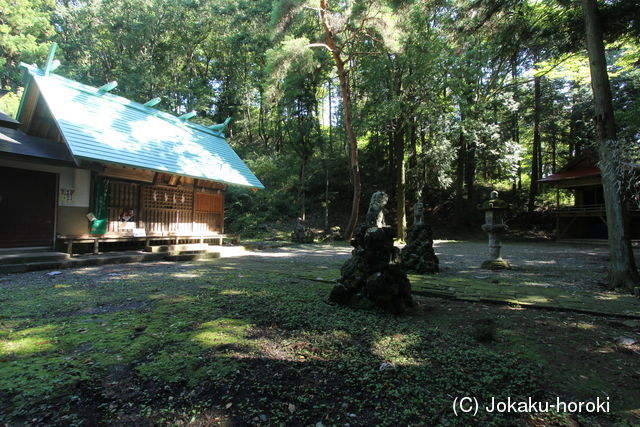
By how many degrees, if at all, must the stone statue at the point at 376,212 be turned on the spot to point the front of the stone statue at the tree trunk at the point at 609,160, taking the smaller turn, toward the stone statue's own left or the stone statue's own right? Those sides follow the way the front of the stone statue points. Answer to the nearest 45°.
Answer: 0° — it already faces it

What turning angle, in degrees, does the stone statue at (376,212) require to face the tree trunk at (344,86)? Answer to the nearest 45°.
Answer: approximately 90° to its left

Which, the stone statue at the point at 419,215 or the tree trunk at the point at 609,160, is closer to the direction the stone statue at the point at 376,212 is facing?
the tree trunk

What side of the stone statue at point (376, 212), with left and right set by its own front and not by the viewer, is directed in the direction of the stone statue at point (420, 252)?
left

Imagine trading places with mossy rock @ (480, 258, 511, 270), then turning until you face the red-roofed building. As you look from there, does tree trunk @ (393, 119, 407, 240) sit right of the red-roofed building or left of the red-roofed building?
left

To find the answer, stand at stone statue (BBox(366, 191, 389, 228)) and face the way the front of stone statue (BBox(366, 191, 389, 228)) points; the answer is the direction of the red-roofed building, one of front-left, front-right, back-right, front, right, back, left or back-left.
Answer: front-left

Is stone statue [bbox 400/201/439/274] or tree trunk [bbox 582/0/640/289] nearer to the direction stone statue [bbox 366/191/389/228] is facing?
the tree trunk

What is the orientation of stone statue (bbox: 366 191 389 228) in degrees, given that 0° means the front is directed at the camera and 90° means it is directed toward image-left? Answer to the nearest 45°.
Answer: approximately 270°

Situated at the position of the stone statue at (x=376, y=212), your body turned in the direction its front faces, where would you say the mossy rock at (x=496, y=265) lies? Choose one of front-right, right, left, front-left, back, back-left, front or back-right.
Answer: front-left

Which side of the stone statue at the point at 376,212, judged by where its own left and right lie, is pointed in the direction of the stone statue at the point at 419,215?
left
